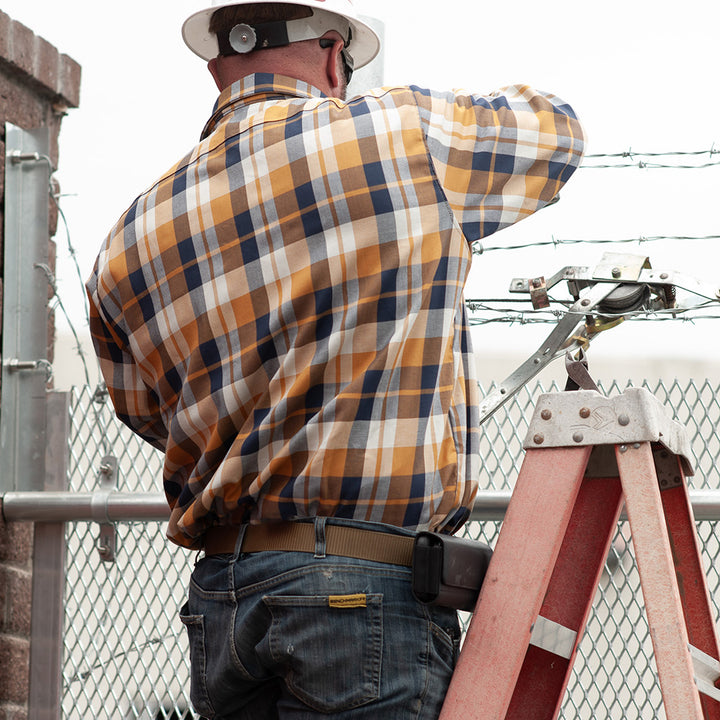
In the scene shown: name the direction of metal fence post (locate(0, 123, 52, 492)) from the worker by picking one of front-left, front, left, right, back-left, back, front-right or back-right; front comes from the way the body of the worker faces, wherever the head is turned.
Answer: left

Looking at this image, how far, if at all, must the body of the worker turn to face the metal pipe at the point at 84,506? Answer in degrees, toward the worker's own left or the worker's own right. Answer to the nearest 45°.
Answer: approximately 90° to the worker's own left

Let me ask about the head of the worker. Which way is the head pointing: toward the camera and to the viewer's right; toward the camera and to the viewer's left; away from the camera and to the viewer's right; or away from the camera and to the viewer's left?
away from the camera and to the viewer's right

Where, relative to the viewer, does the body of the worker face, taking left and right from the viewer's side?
facing away from the viewer and to the right of the viewer

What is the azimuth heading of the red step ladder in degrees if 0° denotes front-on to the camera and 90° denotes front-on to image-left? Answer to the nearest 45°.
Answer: approximately 90°
